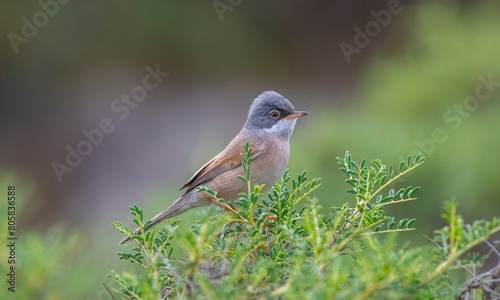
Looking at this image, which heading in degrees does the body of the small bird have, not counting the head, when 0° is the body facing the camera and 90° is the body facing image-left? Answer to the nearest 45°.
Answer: approximately 270°
